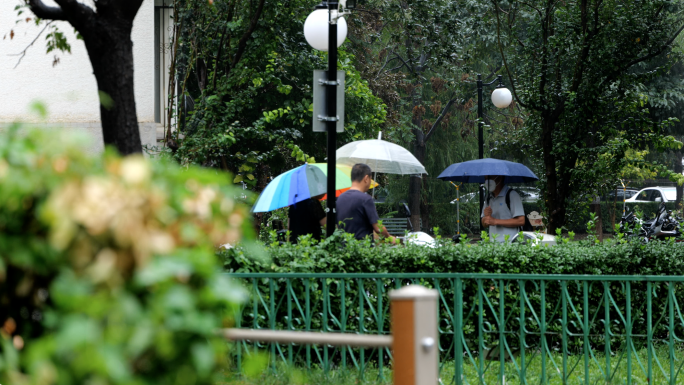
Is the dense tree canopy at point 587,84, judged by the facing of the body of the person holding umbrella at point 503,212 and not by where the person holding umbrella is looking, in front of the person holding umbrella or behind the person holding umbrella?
behind

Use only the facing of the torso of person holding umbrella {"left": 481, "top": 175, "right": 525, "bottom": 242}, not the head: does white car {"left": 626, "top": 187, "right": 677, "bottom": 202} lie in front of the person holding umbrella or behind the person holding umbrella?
behind

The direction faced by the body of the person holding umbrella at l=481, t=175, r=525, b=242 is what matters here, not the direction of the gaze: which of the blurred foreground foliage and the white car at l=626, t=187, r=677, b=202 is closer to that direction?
the blurred foreground foliage

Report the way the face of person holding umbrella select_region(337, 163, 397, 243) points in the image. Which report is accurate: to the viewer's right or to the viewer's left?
to the viewer's right

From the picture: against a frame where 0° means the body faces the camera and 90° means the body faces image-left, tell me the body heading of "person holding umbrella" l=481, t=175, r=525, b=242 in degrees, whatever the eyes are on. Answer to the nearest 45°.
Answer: approximately 45°
